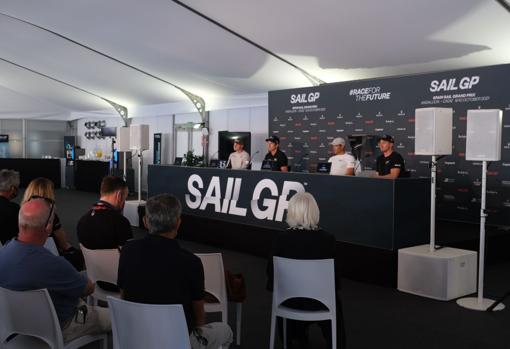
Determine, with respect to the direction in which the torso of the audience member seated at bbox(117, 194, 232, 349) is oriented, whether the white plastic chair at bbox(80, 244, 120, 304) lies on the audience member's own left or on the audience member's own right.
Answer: on the audience member's own left

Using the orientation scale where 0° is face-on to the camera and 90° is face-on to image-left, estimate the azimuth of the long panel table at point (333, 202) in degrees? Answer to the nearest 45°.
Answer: approximately 45°

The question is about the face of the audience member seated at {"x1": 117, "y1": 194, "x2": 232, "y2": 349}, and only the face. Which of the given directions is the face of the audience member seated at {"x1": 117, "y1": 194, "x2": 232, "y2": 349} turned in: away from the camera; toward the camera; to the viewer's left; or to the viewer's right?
away from the camera

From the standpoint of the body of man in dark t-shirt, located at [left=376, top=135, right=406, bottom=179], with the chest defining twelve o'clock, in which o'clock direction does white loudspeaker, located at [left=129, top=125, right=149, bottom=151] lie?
The white loudspeaker is roughly at 2 o'clock from the man in dark t-shirt.

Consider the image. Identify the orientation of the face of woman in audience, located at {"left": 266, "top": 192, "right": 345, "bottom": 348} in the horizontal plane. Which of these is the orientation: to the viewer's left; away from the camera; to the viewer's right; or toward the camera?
away from the camera

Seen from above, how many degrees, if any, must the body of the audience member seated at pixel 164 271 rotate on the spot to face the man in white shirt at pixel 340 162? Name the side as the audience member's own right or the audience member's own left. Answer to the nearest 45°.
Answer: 0° — they already face them

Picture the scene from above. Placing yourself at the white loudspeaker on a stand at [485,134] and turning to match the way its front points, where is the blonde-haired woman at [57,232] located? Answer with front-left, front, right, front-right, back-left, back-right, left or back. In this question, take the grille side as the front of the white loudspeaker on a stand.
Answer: front-right

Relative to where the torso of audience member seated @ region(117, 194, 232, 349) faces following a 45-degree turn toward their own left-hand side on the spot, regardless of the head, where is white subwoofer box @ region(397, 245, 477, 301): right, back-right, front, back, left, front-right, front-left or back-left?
front-right

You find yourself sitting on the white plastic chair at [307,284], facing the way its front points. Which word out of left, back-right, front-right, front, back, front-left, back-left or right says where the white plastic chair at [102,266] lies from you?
left

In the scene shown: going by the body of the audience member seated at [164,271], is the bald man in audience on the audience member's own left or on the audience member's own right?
on the audience member's own left

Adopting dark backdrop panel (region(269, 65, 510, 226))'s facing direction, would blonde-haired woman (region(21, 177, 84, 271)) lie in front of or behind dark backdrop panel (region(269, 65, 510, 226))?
in front

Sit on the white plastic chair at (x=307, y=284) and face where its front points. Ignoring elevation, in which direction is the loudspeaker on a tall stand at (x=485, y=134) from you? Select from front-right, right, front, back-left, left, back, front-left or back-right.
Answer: front-right

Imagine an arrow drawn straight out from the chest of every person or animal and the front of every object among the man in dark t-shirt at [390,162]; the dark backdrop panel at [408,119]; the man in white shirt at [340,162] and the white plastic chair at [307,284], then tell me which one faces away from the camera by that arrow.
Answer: the white plastic chair

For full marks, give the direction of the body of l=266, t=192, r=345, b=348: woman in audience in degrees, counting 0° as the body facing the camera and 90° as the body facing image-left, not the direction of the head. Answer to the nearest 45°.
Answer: approximately 180°

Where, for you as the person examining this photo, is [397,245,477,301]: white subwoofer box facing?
facing the viewer and to the left of the viewer

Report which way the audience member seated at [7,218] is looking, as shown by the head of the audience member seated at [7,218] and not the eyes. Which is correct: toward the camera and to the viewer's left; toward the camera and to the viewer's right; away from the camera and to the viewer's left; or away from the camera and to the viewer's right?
away from the camera and to the viewer's right

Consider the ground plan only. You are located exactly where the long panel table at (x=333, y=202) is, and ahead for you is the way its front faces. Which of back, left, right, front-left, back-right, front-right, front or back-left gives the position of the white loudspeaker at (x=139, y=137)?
right
